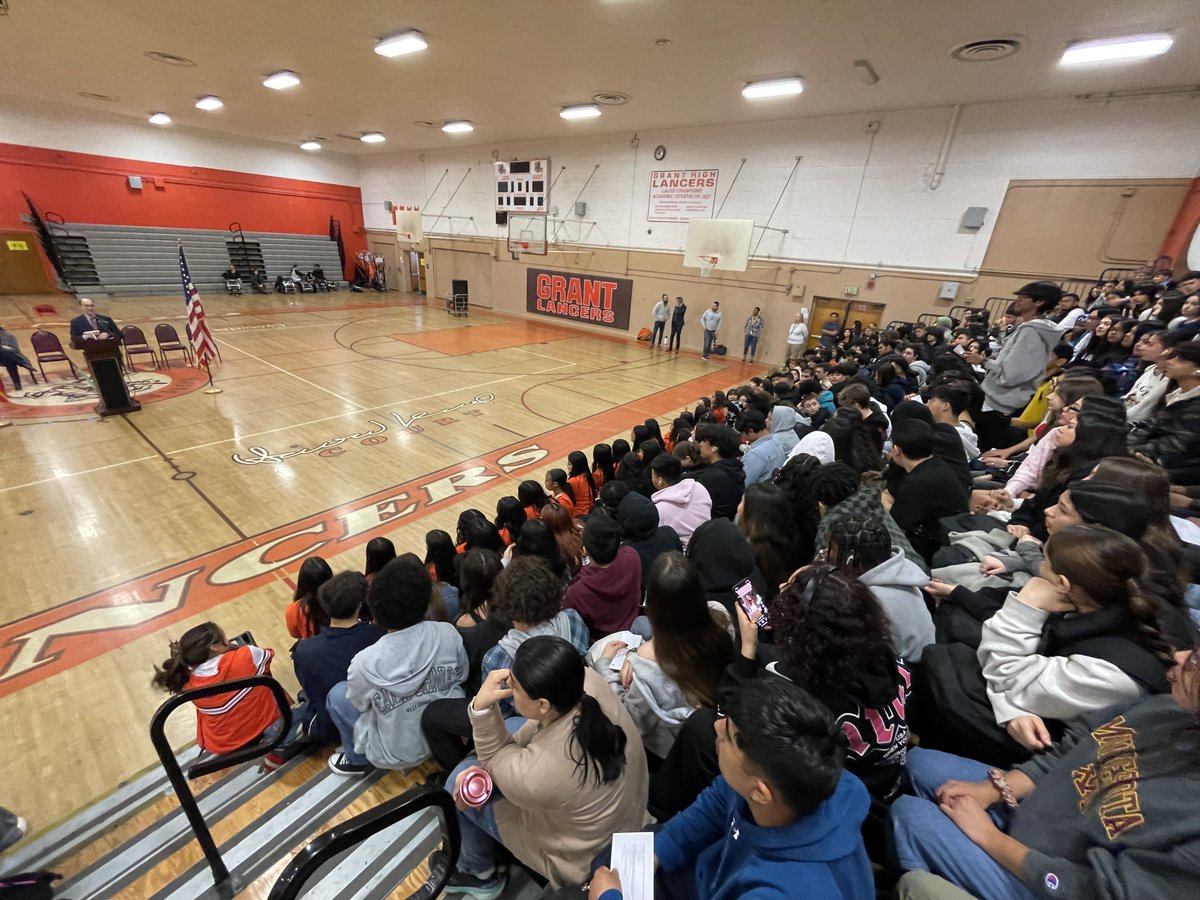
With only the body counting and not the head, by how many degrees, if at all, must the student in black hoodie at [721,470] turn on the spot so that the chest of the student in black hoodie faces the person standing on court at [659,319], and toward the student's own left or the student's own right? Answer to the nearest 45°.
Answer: approximately 90° to the student's own right

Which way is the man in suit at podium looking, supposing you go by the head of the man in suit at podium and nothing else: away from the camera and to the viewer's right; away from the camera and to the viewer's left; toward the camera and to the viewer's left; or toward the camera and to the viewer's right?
toward the camera and to the viewer's right

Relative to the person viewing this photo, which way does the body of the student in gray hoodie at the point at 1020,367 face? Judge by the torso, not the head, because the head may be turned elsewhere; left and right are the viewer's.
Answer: facing to the left of the viewer

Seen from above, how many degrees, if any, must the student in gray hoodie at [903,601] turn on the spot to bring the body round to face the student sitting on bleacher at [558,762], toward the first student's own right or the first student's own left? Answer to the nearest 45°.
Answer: approximately 90° to the first student's own left

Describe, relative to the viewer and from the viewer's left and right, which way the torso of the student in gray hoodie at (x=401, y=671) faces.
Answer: facing away from the viewer and to the left of the viewer

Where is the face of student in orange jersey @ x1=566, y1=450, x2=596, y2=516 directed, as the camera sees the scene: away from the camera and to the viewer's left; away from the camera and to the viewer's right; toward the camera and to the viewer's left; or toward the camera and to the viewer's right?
away from the camera and to the viewer's left

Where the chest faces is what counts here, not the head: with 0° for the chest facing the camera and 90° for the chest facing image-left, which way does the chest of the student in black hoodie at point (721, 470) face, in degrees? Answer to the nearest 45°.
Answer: approximately 90°

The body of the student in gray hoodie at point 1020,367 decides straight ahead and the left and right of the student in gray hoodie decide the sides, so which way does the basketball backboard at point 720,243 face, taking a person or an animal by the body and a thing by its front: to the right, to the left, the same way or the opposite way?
to the left

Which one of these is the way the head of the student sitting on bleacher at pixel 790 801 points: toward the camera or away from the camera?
away from the camera

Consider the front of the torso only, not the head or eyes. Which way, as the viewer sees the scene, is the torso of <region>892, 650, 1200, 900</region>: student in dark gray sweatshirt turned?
to the viewer's left

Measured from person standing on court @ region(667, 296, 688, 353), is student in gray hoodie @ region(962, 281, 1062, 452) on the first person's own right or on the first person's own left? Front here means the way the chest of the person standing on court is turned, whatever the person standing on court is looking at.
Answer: on the first person's own left

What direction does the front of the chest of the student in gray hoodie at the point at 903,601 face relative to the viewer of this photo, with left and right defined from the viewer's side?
facing away from the viewer and to the left of the viewer

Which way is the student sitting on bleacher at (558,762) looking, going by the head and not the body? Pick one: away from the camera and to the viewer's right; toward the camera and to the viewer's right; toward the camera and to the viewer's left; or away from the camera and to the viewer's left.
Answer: away from the camera and to the viewer's left

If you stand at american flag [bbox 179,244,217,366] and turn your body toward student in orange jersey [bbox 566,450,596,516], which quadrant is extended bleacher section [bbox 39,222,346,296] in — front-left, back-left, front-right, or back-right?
back-left
